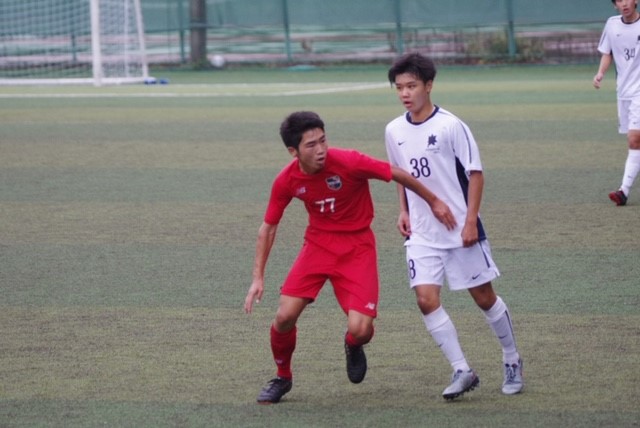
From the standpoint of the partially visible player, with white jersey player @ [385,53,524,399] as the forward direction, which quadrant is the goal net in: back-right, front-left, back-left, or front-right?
back-right

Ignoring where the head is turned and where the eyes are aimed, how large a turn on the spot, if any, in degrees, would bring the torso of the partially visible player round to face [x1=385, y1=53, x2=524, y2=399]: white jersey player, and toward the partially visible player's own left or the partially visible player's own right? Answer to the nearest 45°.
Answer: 0° — they already face them

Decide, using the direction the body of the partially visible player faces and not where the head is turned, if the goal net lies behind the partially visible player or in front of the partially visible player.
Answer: behind

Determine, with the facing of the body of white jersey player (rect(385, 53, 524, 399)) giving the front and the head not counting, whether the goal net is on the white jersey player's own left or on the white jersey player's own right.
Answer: on the white jersey player's own right

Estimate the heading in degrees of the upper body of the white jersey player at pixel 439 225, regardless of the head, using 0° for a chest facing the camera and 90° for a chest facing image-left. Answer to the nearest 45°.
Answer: approximately 45°

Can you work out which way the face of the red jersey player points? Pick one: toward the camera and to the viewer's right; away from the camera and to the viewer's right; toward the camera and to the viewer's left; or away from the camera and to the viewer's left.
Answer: toward the camera and to the viewer's right

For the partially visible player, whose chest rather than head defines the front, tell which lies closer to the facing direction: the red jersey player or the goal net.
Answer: the red jersey player

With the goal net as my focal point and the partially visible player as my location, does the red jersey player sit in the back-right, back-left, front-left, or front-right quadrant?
back-left

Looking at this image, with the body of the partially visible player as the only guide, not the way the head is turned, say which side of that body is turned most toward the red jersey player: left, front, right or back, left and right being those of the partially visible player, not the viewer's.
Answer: front

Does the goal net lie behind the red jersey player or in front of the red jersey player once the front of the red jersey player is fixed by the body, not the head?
behind

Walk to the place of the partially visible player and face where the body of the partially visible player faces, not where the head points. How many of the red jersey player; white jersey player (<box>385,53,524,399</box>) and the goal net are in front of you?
2

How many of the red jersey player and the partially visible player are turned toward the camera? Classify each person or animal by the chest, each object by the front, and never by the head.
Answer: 2
